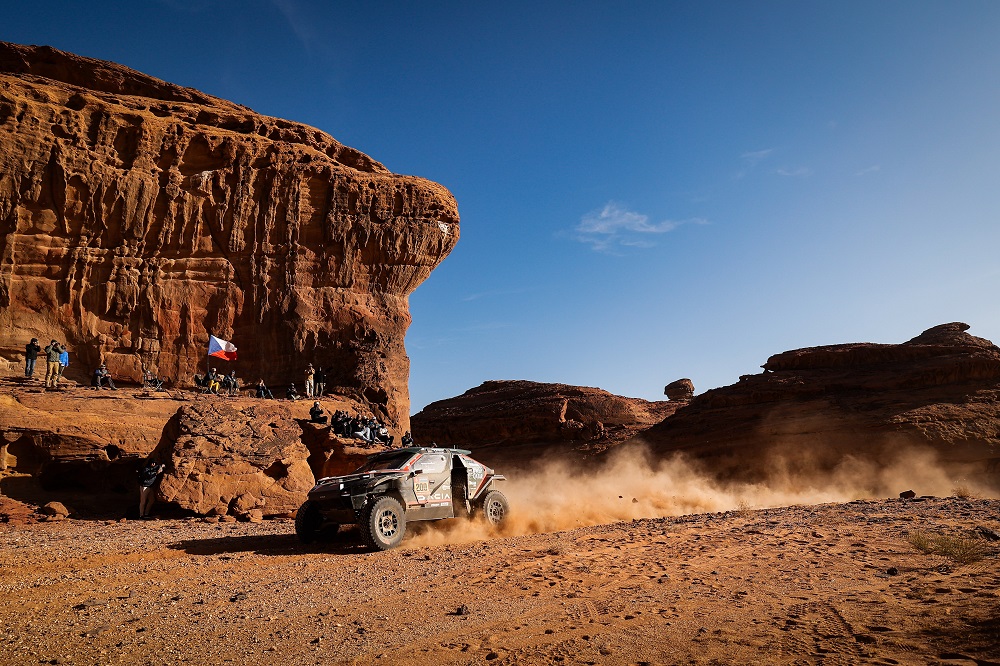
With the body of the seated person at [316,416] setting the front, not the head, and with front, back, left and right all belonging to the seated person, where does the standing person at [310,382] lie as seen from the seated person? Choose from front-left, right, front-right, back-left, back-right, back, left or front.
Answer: back-left

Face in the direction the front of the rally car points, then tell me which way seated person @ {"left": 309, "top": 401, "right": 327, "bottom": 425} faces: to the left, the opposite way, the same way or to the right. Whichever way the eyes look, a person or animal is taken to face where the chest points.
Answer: to the left

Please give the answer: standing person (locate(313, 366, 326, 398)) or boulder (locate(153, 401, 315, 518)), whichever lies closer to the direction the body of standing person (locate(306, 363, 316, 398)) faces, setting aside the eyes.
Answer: the boulder

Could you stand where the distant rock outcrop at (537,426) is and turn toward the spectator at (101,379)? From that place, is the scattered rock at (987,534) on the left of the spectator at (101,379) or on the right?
left

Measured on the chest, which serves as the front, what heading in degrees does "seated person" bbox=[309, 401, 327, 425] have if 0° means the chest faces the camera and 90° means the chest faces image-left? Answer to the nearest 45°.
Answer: approximately 315°

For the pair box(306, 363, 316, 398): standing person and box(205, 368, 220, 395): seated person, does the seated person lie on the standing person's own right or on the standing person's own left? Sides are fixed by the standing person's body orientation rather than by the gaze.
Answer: on the standing person's own right

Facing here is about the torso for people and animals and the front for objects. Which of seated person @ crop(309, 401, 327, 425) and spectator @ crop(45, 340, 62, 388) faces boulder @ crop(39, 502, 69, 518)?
the spectator

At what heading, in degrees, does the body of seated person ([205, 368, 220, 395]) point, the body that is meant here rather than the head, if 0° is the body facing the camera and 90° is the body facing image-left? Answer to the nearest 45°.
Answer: approximately 315°
